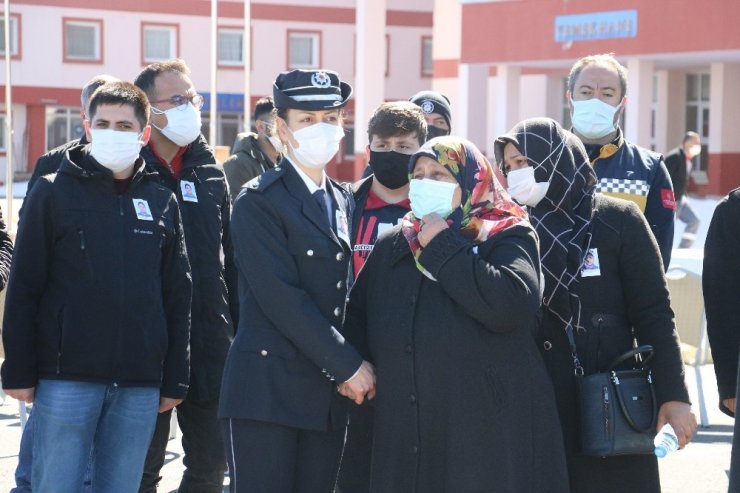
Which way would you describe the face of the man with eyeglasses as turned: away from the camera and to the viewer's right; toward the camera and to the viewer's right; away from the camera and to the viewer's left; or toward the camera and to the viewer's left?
toward the camera and to the viewer's right

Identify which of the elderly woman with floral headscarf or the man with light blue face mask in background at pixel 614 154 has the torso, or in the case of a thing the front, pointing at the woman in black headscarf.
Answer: the man with light blue face mask in background

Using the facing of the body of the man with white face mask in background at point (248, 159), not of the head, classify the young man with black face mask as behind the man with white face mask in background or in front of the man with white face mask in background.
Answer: in front

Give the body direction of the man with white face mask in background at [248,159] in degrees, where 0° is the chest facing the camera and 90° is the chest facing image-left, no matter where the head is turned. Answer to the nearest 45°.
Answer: approximately 315°

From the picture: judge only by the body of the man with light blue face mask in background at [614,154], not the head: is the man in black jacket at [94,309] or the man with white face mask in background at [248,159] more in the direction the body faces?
the man in black jacket

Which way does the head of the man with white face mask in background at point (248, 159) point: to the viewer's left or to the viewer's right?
to the viewer's right

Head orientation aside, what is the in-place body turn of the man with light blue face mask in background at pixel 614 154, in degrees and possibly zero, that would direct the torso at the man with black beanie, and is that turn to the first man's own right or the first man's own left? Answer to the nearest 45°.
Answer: approximately 135° to the first man's own right

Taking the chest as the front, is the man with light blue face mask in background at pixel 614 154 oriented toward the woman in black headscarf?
yes

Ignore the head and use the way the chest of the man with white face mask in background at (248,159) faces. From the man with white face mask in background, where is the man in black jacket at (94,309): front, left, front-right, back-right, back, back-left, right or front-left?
front-right
